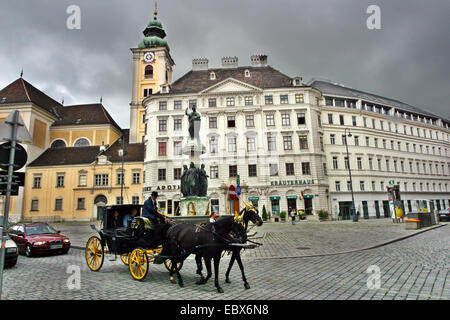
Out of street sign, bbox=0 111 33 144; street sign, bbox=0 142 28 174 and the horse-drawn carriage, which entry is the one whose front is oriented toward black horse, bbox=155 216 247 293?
the horse-drawn carriage

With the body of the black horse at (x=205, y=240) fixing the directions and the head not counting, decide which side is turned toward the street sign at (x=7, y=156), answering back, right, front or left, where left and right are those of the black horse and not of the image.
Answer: back

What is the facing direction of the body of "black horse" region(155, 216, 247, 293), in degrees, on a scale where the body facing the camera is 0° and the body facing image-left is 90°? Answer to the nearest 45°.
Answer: approximately 270°

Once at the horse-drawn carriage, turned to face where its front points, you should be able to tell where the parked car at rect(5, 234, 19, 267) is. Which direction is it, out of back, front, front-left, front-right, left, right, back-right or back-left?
back

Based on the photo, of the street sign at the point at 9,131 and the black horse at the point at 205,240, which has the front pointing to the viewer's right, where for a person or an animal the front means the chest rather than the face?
the black horse

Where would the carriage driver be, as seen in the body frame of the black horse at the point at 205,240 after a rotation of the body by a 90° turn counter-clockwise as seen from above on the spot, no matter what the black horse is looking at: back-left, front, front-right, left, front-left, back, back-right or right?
front-left
